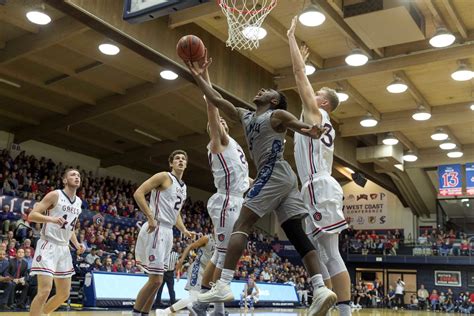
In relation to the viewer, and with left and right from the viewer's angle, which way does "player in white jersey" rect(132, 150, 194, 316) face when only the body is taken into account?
facing the viewer and to the right of the viewer

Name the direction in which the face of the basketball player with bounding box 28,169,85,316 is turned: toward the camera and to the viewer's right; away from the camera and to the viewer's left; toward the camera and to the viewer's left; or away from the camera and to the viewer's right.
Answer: toward the camera and to the viewer's right

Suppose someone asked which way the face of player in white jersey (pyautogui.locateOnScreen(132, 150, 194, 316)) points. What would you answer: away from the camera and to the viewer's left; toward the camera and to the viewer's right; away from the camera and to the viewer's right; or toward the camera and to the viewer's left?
toward the camera and to the viewer's right

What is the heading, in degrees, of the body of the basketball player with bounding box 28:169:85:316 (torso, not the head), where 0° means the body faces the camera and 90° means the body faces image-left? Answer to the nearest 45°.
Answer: approximately 315°

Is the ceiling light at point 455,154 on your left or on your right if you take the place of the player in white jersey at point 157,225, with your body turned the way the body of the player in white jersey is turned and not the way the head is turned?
on your left

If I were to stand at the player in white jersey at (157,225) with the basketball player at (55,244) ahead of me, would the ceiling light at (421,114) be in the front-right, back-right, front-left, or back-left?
back-right

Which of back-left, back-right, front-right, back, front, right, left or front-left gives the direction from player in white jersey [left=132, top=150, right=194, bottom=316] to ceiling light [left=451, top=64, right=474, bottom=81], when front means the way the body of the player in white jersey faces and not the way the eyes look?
left

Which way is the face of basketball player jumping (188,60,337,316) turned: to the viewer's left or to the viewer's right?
to the viewer's left

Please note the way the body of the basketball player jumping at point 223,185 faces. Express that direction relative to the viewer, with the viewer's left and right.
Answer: facing to the right of the viewer

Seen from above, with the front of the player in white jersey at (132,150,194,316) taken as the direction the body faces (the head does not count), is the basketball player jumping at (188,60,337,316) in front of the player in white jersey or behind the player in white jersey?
in front

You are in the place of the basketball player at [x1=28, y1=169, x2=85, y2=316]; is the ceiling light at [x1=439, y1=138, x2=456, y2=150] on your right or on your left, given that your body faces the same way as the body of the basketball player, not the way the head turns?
on your left
